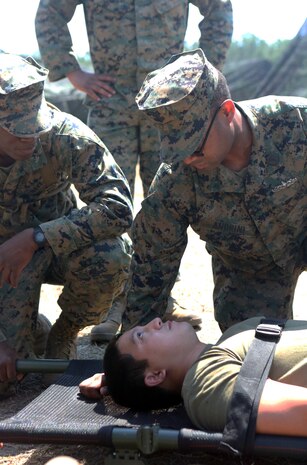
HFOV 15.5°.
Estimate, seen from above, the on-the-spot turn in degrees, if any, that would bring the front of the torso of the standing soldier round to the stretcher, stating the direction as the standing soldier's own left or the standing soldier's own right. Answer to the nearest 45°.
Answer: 0° — they already face it

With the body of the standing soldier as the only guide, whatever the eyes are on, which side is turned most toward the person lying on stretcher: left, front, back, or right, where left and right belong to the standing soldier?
front

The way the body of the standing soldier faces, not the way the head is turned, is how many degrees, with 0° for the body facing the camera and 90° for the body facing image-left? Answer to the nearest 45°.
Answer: approximately 0°
